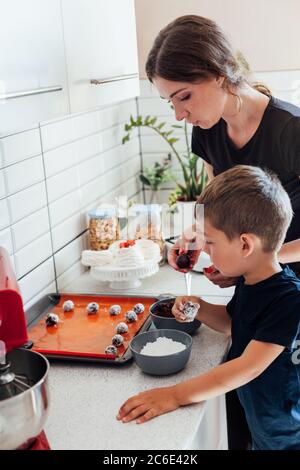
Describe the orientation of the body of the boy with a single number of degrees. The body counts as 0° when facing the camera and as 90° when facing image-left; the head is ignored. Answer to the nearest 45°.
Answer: approximately 90°

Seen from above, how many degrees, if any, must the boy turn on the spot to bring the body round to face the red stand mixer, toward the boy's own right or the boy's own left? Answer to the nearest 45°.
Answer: approximately 45° to the boy's own left

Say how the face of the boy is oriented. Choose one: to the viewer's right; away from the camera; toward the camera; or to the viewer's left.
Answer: to the viewer's left

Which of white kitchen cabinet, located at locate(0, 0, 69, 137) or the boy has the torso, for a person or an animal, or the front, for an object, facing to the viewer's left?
the boy
